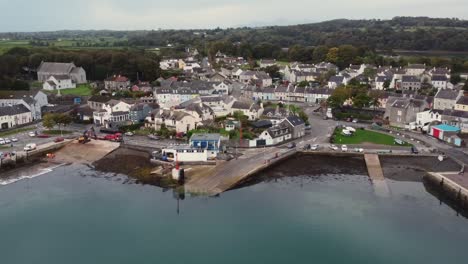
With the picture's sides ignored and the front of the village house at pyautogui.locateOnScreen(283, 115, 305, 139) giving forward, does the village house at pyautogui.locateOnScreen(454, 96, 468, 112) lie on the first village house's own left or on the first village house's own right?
on the first village house's own left

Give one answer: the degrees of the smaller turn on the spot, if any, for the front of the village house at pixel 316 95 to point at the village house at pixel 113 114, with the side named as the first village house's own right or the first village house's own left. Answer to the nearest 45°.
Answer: approximately 45° to the first village house's own right

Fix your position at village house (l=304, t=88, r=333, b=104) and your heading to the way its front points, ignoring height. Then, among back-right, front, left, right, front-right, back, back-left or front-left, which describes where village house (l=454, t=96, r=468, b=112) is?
front-left

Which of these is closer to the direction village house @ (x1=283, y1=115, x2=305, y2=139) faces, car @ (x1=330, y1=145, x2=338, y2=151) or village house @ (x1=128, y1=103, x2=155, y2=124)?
the car

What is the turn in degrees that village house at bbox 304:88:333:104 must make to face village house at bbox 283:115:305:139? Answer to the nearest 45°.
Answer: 0° — it already faces it

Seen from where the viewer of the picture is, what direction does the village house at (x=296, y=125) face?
facing the viewer and to the right of the viewer

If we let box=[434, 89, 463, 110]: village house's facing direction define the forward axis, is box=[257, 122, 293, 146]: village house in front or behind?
in front

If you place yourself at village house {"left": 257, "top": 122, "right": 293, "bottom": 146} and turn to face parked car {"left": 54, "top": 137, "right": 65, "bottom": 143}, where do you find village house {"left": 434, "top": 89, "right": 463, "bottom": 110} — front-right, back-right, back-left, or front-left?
back-right

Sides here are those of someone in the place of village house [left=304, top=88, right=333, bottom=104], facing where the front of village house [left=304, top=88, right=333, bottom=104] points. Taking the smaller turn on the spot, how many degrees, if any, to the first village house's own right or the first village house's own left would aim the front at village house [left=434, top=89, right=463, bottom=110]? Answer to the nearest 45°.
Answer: approximately 45° to the first village house's own left

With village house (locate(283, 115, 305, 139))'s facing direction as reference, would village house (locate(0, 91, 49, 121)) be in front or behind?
behind

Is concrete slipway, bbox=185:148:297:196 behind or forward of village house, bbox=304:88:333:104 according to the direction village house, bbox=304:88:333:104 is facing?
forward

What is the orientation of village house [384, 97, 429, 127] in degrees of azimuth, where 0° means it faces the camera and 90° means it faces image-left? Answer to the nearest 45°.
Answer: approximately 45°

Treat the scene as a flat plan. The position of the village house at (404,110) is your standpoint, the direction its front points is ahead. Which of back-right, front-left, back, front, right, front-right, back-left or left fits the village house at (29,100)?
front-right
